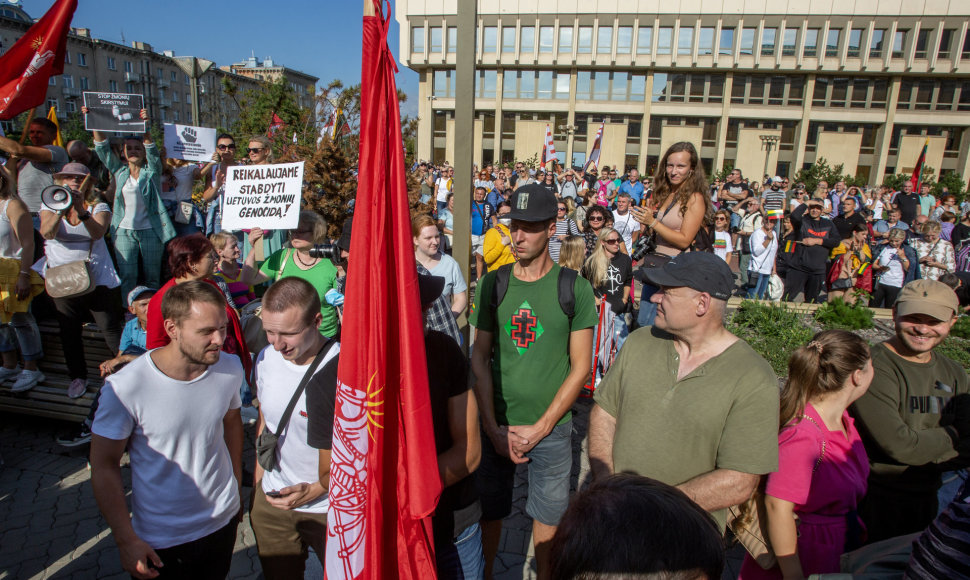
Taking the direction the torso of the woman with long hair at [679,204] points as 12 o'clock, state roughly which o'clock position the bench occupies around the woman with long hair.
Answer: The bench is roughly at 1 o'clock from the woman with long hair.

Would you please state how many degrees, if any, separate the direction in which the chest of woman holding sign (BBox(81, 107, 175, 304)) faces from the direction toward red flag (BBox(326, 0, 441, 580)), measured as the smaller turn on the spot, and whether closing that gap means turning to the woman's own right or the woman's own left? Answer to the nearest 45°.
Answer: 0° — they already face it

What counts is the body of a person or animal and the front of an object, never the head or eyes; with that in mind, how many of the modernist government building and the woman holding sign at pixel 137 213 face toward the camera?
2

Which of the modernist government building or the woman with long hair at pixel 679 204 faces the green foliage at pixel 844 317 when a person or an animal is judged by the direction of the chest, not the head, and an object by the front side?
the modernist government building

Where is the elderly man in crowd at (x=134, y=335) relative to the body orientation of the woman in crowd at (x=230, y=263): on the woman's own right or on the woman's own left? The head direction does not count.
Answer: on the woman's own right

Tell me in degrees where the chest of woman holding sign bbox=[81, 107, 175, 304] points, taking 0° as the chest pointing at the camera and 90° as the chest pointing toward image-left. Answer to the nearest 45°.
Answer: approximately 0°

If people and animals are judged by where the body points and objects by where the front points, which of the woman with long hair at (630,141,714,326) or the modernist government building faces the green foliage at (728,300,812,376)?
the modernist government building
